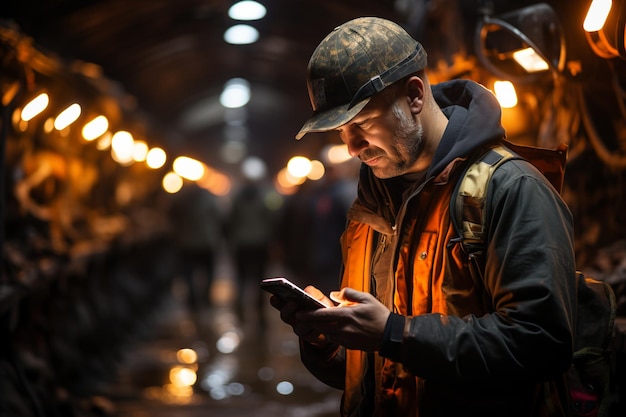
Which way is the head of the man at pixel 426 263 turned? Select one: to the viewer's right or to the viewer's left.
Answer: to the viewer's left

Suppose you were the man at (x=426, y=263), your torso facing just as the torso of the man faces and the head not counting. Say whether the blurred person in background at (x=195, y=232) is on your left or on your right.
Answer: on your right

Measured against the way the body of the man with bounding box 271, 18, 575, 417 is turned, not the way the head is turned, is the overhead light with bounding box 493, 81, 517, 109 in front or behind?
behind

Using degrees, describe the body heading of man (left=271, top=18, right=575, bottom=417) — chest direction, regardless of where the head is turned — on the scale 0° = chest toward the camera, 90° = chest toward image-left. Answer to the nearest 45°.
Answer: approximately 45°

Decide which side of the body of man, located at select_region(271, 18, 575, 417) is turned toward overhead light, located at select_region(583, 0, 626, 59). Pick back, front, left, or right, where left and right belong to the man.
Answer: back

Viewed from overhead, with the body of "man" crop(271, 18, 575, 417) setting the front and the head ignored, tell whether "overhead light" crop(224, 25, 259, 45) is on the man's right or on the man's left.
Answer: on the man's right

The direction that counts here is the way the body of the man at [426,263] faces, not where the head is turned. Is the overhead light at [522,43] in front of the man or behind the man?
behind

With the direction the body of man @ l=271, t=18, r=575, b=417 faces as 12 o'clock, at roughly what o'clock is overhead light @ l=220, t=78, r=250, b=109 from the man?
The overhead light is roughly at 4 o'clock from the man.
